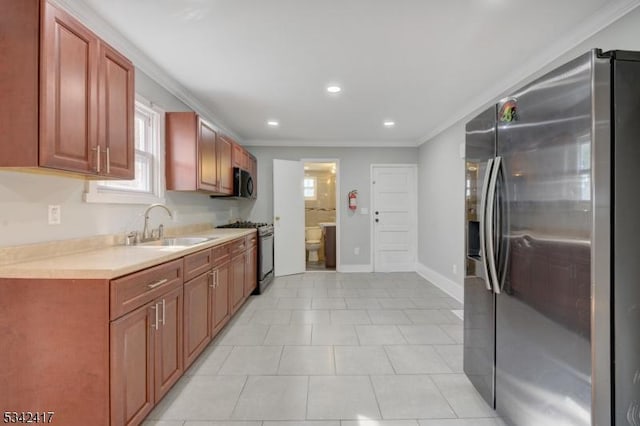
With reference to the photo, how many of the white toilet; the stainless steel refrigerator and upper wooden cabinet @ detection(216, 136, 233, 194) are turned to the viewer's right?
1

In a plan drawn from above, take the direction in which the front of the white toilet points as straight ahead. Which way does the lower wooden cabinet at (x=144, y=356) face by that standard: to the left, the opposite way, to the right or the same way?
to the left

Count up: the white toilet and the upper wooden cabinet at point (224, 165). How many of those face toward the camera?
1

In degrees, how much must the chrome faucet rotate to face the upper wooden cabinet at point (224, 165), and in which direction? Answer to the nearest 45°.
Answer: approximately 90° to its left

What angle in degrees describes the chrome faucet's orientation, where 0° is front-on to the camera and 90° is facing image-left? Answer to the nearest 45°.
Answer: approximately 315°

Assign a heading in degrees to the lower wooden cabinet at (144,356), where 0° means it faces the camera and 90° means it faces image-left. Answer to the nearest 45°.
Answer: approximately 315°

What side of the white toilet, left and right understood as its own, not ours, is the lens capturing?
front

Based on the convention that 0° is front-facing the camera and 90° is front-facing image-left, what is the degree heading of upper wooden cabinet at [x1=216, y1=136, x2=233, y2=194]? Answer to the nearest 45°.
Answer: approximately 270°

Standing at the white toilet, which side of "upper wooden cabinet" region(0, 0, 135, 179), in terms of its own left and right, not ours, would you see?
left

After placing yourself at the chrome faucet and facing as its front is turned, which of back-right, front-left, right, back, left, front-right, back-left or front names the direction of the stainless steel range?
left

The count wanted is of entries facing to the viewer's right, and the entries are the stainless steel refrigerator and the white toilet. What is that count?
0

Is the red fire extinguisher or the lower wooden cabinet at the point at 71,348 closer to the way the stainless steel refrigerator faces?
the lower wooden cabinet

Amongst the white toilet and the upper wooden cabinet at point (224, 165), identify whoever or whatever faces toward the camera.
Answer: the white toilet

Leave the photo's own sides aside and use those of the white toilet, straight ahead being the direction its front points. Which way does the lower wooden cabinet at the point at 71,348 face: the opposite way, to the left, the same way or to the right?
to the left

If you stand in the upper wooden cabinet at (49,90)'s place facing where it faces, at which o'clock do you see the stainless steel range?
The stainless steel range is roughly at 9 o'clock from the upper wooden cabinet.

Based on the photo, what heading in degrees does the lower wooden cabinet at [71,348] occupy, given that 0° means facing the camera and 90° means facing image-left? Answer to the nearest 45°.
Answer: approximately 315°
